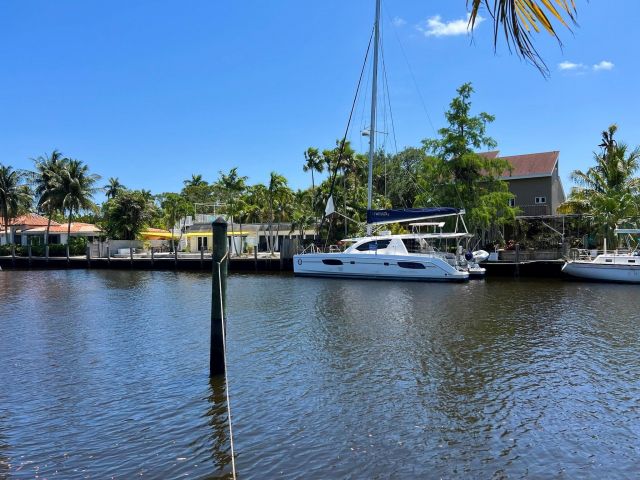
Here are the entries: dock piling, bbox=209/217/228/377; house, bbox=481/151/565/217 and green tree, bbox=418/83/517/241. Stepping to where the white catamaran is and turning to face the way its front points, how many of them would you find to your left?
1

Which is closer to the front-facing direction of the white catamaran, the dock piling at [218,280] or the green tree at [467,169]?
the dock piling

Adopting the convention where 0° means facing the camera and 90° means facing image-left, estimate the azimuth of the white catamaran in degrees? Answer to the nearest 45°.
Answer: approximately 90°

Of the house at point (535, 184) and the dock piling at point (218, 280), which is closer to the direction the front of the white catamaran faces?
the dock piling

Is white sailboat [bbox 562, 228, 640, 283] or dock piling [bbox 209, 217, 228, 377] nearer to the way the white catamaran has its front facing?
the dock piling

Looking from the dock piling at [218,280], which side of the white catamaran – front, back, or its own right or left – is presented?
left

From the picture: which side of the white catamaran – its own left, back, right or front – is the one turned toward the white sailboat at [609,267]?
back

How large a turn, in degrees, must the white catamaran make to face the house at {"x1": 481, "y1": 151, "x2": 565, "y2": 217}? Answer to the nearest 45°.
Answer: approximately 135° to its right

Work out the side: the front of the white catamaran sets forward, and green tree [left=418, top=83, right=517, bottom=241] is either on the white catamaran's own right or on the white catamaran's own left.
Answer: on the white catamaran's own right

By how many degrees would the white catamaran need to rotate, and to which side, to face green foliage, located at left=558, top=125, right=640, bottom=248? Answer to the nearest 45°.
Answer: approximately 135° to its right
